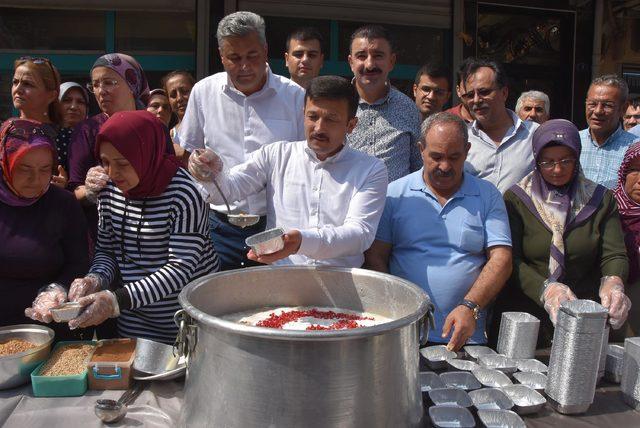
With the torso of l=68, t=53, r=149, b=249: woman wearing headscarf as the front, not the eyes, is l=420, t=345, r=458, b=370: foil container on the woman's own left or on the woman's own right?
on the woman's own left

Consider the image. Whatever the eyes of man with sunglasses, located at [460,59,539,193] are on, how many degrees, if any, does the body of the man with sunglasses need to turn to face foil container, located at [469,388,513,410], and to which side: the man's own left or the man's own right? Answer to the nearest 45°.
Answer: approximately 45° to the man's own left

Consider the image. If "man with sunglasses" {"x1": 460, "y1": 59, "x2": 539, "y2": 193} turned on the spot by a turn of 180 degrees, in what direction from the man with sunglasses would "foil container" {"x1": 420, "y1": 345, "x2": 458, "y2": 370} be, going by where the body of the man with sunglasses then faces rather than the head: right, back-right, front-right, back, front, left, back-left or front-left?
back-right

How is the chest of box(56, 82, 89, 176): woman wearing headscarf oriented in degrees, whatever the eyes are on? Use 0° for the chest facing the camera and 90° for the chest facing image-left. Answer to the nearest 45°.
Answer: approximately 0°

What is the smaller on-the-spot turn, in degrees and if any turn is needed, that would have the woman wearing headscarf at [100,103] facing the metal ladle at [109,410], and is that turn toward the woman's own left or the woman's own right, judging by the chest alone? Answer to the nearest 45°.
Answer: approximately 45° to the woman's own left

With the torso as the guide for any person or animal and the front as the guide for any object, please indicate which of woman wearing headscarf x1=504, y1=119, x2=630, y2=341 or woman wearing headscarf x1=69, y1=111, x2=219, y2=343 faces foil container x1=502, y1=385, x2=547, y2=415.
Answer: woman wearing headscarf x1=504, y1=119, x2=630, y2=341

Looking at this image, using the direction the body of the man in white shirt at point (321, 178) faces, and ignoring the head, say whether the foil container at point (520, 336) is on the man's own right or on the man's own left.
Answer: on the man's own left

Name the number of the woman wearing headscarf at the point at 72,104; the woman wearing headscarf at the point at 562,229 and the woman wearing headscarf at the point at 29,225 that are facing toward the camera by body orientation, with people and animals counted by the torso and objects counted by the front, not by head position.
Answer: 3

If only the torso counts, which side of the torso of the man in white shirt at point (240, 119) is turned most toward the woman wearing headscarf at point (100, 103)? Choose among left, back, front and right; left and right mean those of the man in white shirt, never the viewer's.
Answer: right

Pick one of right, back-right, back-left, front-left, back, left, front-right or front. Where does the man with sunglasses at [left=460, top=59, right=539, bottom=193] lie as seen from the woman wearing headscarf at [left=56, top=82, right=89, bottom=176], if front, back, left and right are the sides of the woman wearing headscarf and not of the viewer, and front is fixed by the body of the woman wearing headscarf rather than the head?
front-left
